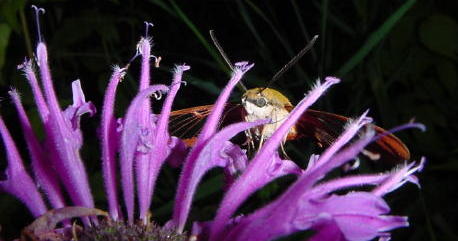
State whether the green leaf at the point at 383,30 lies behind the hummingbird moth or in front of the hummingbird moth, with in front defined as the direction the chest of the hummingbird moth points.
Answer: behind

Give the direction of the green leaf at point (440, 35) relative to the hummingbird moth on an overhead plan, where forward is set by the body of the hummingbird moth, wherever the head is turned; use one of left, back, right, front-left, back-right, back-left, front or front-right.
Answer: back

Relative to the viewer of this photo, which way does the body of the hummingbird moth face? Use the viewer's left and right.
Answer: facing the viewer and to the left of the viewer
